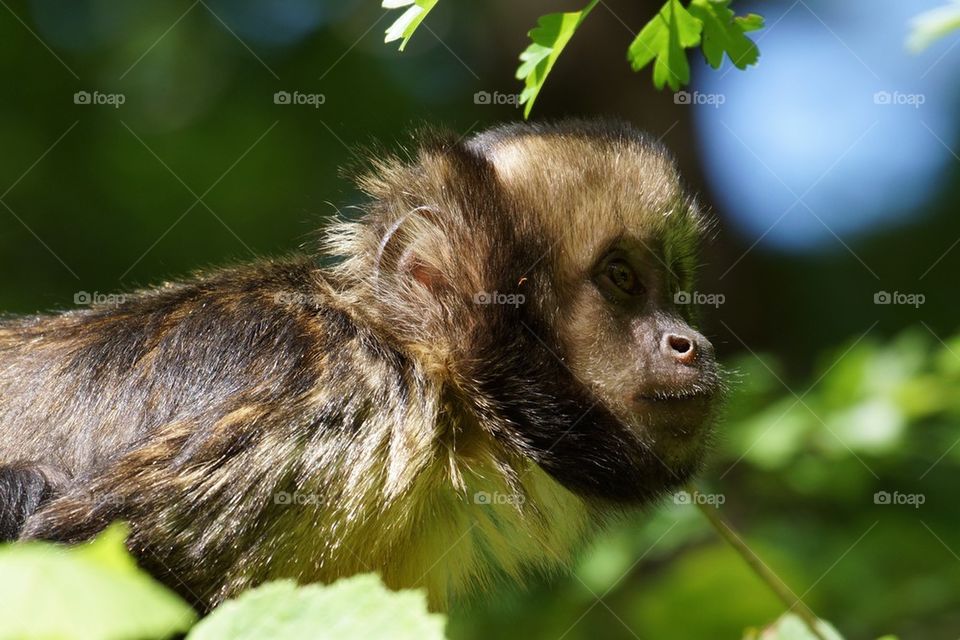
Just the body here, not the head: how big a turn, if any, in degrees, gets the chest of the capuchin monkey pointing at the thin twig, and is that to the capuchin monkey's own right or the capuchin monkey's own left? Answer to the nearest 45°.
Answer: approximately 45° to the capuchin monkey's own right

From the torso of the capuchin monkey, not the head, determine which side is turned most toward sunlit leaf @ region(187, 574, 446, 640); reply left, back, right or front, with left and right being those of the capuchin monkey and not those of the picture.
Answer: right

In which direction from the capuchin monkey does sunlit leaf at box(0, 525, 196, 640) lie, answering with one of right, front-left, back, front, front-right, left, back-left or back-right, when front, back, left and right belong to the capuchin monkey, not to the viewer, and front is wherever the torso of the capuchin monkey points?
right

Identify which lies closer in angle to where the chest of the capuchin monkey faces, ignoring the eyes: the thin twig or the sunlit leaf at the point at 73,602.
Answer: the thin twig

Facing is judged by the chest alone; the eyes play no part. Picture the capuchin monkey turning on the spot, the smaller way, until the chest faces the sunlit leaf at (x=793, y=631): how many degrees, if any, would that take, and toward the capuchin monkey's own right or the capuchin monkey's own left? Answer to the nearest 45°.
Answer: approximately 45° to the capuchin monkey's own right

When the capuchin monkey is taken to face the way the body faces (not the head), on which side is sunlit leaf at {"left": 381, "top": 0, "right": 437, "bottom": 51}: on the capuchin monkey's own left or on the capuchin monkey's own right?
on the capuchin monkey's own right

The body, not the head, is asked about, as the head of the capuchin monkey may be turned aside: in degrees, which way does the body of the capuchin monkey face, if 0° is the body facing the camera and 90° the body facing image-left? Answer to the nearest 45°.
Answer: approximately 270°
